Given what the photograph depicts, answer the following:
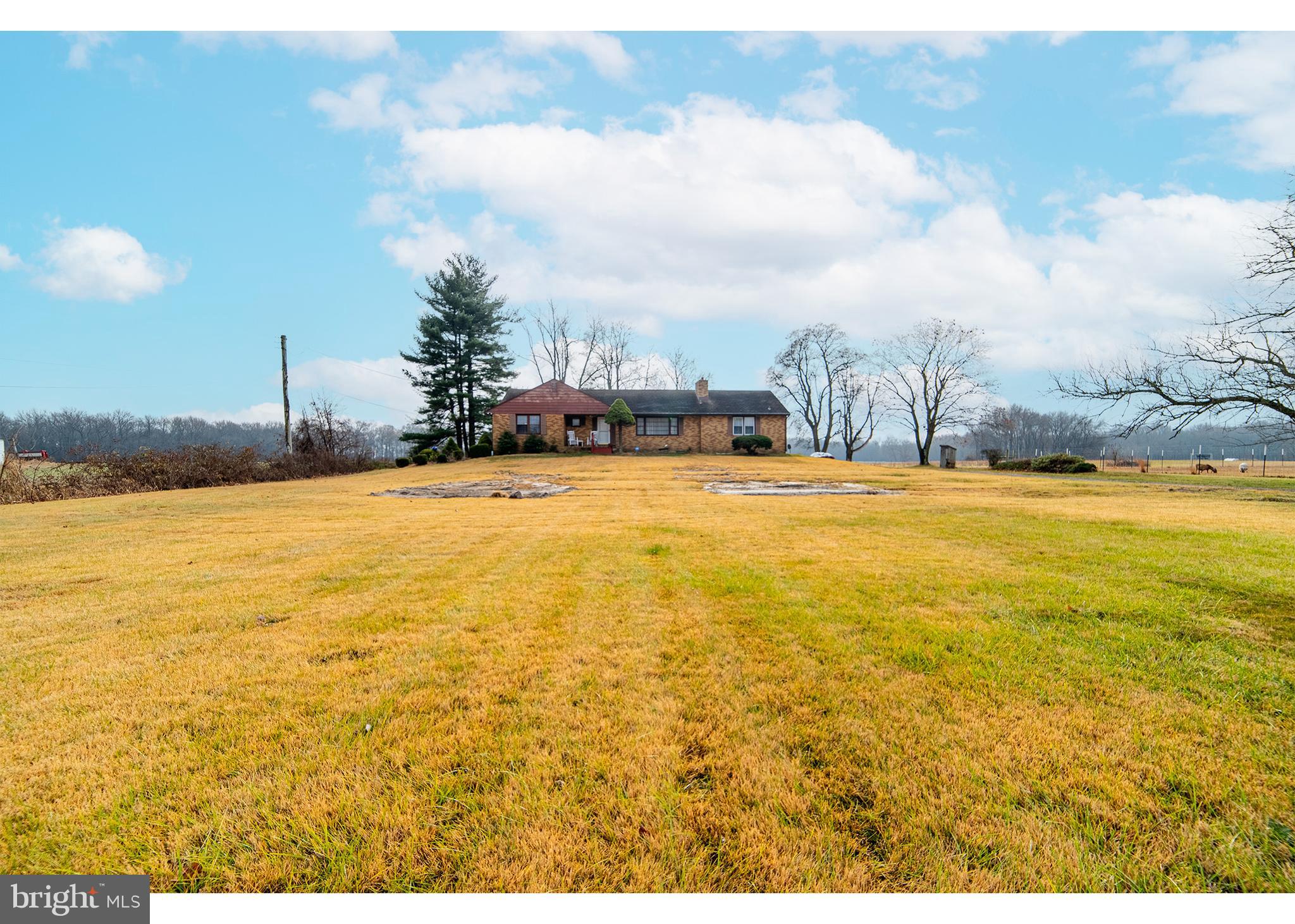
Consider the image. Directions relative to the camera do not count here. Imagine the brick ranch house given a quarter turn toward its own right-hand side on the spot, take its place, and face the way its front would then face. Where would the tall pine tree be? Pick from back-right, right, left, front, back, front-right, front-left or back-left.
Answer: front

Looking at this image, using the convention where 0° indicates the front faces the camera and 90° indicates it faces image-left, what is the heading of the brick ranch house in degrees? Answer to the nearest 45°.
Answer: approximately 0°

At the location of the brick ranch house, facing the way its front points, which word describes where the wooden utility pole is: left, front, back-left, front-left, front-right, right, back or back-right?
front-right
